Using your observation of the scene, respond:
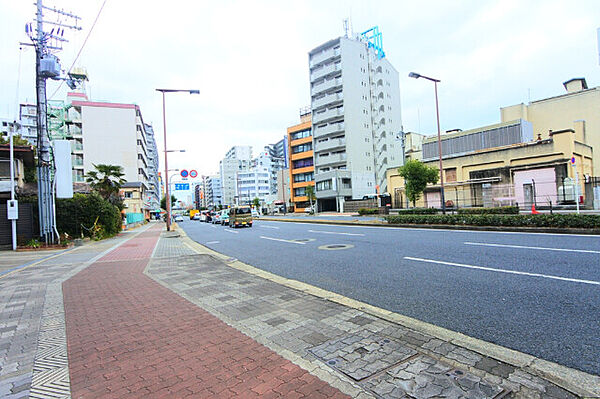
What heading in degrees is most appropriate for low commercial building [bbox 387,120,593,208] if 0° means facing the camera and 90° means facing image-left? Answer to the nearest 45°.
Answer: approximately 45°

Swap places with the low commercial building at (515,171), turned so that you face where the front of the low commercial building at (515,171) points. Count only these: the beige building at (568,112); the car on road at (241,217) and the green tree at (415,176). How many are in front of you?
2

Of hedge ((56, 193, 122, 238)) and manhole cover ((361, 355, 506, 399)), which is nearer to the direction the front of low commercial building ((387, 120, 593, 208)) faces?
the hedge

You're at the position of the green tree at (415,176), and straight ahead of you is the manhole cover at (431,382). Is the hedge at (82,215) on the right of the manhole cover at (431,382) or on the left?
right

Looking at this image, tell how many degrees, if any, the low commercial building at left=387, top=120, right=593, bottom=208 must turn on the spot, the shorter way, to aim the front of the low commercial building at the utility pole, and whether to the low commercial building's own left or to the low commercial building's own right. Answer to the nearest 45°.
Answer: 0° — it already faces it

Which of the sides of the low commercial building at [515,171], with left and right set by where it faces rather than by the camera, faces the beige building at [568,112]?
back
